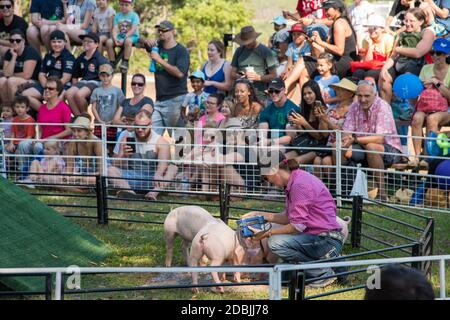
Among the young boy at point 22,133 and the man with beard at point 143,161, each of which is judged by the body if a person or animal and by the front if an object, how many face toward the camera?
2

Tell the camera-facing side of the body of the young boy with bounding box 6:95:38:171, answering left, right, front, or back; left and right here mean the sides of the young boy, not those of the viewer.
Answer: front

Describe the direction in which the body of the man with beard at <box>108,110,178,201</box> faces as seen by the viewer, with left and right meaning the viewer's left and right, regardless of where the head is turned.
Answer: facing the viewer

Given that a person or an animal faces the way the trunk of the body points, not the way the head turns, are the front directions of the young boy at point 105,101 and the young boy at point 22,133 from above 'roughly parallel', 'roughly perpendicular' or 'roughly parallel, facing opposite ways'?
roughly parallel

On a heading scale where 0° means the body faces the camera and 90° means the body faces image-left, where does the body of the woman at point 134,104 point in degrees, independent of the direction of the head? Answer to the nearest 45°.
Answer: approximately 0°

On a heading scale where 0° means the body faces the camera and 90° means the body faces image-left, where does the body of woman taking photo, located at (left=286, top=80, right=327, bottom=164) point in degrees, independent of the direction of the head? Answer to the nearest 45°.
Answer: approximately 45°

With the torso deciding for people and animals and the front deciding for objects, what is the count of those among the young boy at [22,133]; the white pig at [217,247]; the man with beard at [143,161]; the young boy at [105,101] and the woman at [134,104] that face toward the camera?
4

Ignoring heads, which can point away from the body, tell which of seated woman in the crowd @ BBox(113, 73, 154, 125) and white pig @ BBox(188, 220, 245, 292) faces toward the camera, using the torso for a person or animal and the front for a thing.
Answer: the seated woman in the crowd

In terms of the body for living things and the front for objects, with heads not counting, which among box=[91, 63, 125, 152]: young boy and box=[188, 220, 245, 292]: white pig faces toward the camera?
the young boy
